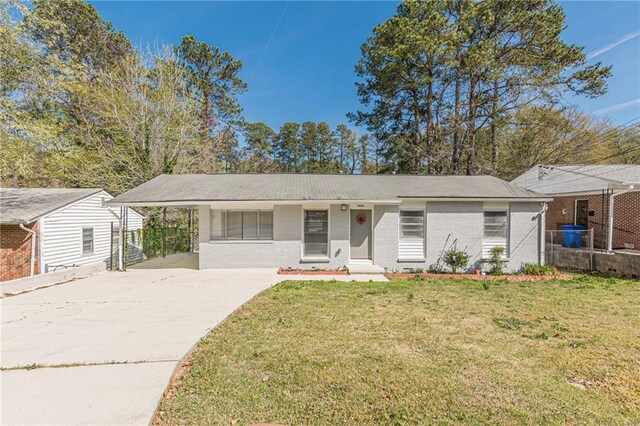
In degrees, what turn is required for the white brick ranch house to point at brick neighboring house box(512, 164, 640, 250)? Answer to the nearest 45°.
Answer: approximately 90° to its left

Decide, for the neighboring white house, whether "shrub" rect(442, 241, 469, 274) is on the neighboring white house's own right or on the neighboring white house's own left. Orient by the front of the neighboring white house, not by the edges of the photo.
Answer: on the neighboring white house's own left

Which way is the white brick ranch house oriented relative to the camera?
toward the camera

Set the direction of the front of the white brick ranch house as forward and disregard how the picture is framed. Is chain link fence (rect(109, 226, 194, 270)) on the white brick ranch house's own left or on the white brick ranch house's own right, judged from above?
on the white brick ranch house's own right

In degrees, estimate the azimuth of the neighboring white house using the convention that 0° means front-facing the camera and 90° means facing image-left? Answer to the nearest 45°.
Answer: approximately 45°

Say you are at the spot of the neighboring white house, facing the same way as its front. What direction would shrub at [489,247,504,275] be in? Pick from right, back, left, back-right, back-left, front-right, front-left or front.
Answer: left

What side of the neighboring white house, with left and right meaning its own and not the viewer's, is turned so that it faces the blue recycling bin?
left

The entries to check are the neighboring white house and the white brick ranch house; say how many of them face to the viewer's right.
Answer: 0

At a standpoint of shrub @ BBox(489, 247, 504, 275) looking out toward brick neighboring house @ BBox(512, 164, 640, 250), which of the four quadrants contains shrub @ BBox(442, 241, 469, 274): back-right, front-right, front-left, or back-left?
back-left

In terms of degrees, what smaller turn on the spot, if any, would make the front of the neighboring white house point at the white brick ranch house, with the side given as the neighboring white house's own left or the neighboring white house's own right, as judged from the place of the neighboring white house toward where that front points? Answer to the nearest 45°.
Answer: approximately 90° to the neighboring white house's own left

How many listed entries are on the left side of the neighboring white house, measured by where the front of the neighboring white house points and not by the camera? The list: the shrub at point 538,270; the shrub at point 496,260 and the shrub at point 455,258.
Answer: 3
